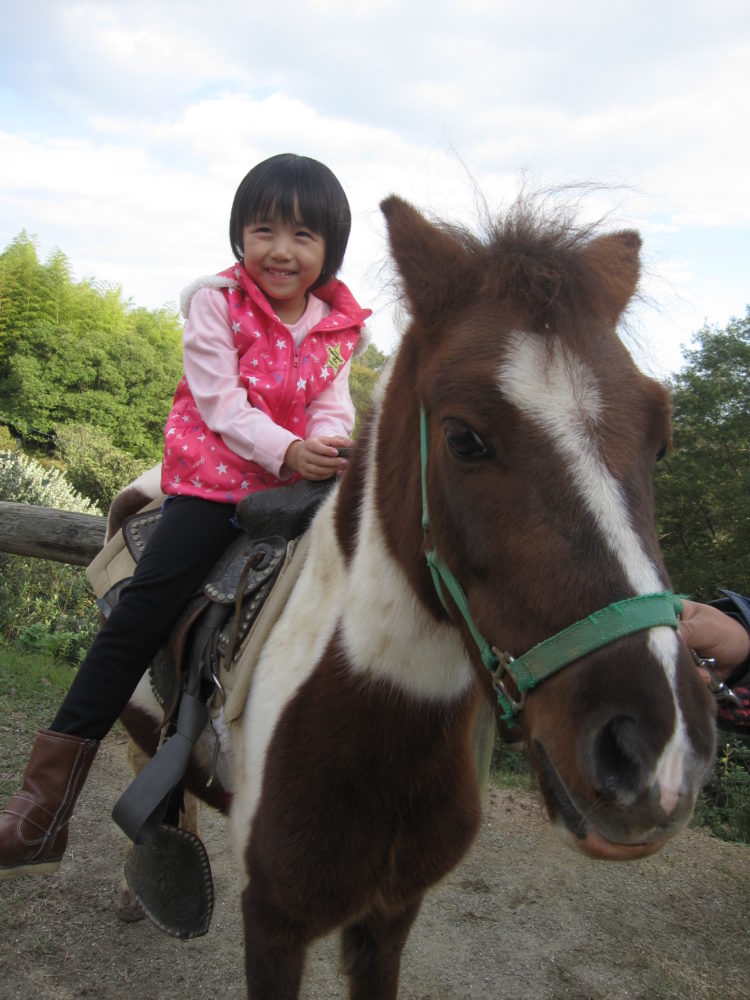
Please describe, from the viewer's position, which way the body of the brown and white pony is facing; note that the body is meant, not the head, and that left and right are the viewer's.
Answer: facing the viewer and to the right of the viewer

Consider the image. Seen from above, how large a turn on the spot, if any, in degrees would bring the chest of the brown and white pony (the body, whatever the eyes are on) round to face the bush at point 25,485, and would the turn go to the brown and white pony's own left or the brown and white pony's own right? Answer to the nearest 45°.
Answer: approximately 180°

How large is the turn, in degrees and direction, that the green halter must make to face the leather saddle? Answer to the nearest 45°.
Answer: approximately 180°

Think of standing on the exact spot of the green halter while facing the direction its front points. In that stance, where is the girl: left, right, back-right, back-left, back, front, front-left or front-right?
back

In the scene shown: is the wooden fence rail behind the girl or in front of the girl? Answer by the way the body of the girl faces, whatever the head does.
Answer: behind

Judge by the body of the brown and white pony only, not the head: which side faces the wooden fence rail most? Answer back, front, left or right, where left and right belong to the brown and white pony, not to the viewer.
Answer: back

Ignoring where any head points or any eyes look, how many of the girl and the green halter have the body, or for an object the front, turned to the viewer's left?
0

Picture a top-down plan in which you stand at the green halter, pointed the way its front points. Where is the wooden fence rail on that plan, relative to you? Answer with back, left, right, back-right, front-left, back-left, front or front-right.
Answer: back

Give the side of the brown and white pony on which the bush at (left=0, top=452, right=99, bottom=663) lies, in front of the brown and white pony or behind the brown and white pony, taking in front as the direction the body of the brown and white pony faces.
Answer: behind
